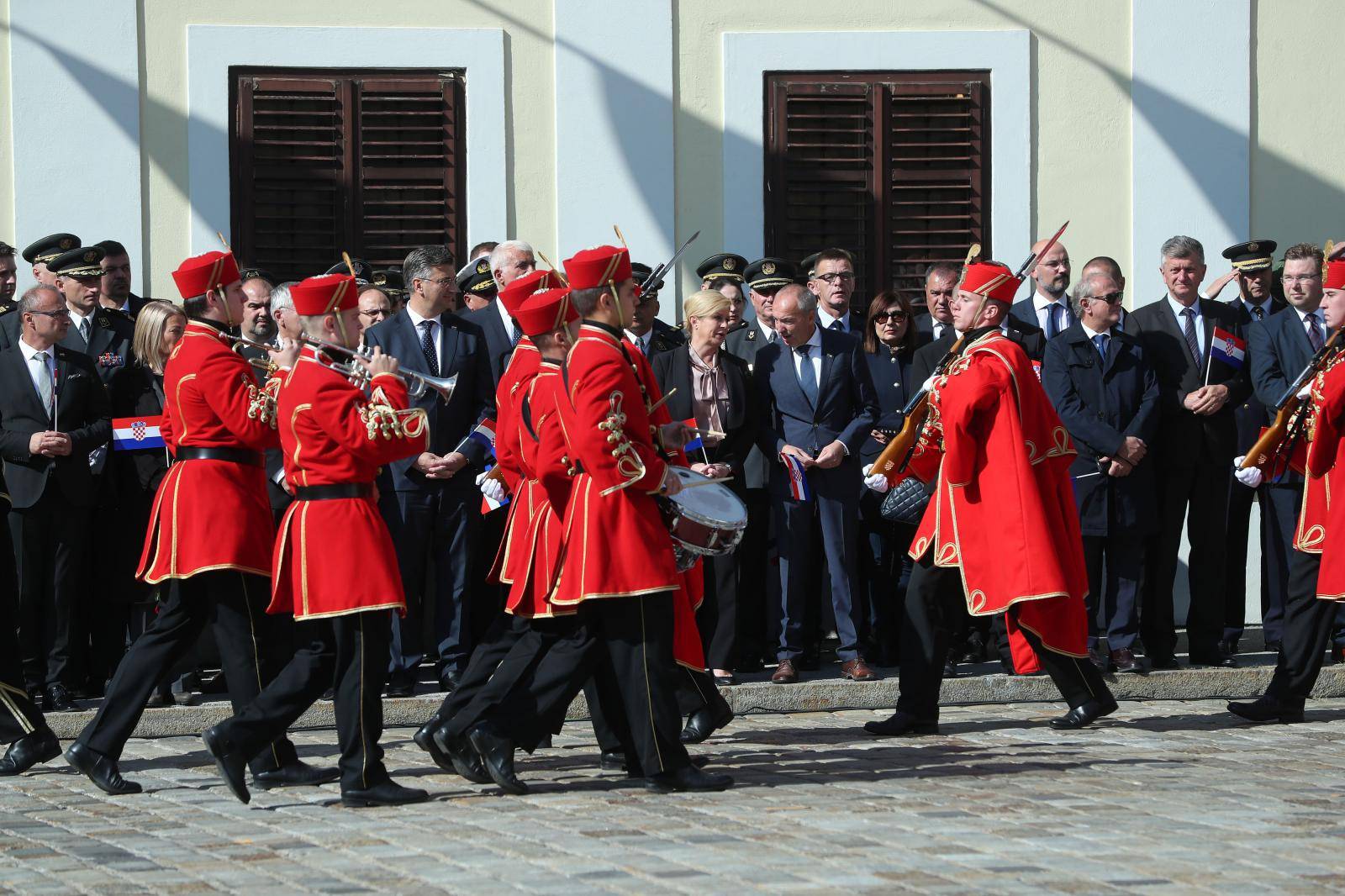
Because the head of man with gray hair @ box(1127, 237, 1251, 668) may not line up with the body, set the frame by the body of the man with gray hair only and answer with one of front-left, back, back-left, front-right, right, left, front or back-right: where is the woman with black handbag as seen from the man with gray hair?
right

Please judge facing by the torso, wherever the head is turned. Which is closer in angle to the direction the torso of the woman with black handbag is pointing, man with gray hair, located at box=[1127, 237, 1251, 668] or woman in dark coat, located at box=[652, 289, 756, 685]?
the woman in dark coat

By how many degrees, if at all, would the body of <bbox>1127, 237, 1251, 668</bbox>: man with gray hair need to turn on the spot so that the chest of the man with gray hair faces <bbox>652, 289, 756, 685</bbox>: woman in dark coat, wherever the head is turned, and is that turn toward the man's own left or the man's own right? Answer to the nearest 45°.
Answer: approximately 45° to the man's own right

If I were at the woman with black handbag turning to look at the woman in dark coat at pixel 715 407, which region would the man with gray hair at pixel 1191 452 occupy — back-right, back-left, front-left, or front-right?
back-left

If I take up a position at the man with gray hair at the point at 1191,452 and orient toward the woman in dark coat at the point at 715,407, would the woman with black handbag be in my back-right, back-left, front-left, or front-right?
front-right

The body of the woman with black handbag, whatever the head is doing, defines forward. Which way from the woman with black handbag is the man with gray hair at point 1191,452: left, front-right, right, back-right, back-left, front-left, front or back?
left

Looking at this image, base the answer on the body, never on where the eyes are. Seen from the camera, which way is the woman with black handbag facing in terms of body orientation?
toward the camera

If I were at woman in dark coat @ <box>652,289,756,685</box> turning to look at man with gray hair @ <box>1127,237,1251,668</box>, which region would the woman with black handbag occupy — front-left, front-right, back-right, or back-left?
front-left

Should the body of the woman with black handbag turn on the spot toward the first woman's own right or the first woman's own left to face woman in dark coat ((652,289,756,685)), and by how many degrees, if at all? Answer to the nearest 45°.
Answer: approximately 45° to the first woman's own right

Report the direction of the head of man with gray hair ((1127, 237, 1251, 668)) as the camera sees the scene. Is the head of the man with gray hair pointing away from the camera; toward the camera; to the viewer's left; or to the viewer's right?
toward the camera

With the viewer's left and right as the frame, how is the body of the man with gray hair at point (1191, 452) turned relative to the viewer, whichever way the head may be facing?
facing the viewer

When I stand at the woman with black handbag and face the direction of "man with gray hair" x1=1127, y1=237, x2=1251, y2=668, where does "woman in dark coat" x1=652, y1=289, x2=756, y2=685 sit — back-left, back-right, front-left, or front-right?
back-right

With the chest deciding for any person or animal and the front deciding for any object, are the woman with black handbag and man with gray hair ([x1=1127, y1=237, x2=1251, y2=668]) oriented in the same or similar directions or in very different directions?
same or similar directions

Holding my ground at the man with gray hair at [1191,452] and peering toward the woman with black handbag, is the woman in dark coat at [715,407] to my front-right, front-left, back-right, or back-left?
front-left
